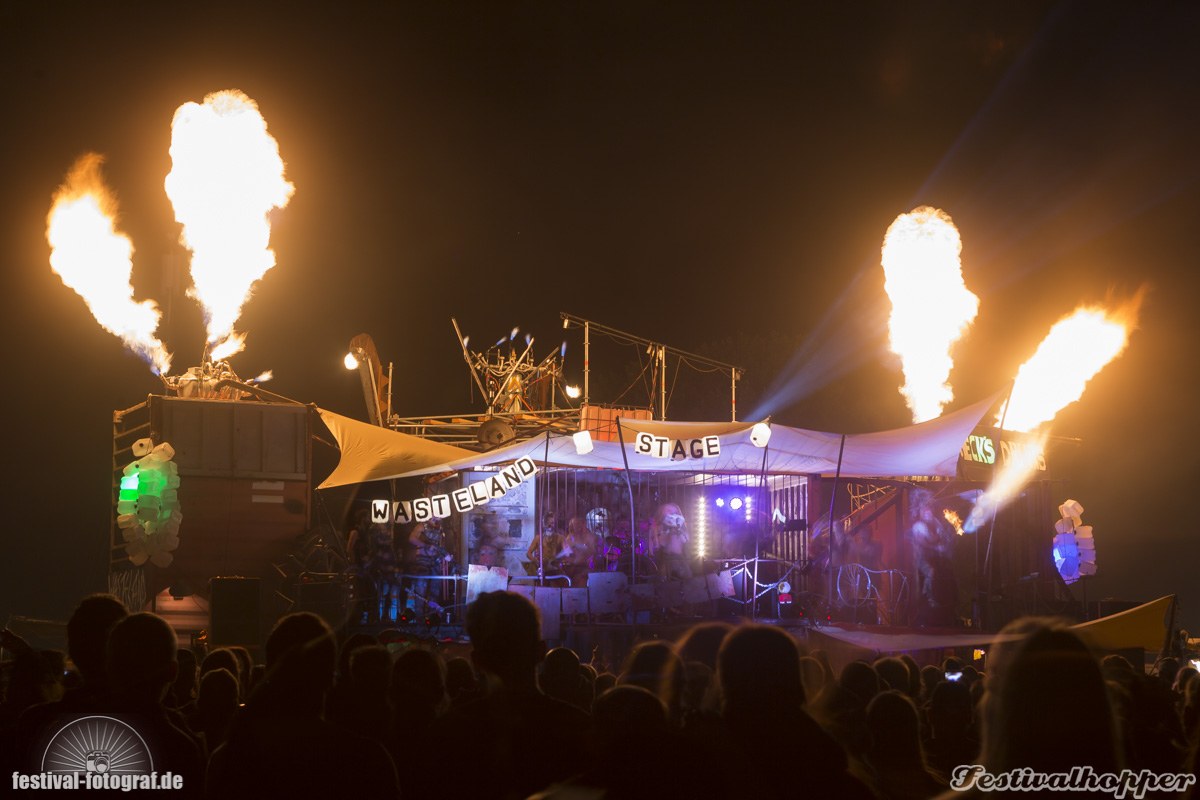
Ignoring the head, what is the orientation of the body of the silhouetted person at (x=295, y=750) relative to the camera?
away from the camera

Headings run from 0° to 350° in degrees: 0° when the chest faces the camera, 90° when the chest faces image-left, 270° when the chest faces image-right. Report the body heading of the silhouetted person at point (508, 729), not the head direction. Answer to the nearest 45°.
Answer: approximately 180°

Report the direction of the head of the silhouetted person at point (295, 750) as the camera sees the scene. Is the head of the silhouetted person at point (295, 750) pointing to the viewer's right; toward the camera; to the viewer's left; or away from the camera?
away from the camera

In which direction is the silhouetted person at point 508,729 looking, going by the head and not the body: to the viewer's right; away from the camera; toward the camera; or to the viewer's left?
away from the camera

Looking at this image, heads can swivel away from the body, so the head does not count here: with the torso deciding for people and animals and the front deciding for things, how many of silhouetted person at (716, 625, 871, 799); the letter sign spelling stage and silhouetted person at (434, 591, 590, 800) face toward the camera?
1

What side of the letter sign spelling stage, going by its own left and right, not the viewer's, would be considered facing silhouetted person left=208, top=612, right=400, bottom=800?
front

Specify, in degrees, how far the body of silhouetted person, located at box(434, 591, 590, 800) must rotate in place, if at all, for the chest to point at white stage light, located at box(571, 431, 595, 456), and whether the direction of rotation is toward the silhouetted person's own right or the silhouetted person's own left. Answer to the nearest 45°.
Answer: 0° — they already face it

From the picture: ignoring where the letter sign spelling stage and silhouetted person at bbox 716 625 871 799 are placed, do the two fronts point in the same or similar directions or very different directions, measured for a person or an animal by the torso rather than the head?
very different directions

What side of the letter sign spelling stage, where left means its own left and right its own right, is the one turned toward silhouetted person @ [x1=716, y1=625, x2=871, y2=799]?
front

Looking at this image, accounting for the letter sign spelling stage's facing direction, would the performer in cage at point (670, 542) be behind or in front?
behind

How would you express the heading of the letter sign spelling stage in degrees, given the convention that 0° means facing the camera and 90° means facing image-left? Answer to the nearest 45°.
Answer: approximately 0°

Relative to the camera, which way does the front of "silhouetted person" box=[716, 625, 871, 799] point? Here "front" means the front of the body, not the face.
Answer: away from the camera
